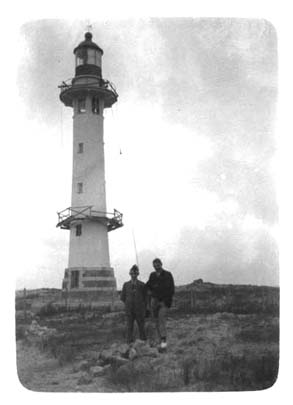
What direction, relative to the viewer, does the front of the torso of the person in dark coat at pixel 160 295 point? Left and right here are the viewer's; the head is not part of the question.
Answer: facing the viewer

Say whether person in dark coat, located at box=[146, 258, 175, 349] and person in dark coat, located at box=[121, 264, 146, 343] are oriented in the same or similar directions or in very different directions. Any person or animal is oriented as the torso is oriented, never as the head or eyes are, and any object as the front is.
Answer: same or similar directions

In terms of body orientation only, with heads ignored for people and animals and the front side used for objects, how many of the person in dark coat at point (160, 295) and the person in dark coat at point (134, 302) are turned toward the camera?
2
